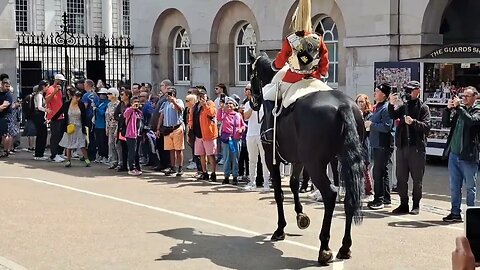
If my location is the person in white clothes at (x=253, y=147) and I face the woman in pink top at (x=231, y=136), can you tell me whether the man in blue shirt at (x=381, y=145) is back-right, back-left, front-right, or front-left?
back-right

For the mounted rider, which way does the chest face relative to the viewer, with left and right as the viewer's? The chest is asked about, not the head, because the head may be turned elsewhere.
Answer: facing away from the viewer and to the left of the viewer

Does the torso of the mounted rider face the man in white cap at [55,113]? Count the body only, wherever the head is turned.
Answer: yes

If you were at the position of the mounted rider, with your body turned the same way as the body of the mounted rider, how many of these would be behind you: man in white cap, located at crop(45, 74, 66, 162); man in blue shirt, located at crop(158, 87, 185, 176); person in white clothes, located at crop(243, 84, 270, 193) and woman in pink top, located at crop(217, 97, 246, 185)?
0

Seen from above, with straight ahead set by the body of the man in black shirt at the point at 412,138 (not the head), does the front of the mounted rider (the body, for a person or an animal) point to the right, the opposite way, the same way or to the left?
to the right

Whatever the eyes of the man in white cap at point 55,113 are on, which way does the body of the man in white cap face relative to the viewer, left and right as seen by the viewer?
facing the viewer and to the right of the viewer

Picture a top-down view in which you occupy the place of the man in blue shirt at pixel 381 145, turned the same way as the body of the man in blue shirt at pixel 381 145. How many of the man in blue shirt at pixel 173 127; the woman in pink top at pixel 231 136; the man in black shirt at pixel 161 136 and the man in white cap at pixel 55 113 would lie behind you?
0

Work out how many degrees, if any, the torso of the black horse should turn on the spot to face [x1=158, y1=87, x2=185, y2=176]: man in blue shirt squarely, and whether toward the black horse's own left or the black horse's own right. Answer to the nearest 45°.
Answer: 0° — it already faces them

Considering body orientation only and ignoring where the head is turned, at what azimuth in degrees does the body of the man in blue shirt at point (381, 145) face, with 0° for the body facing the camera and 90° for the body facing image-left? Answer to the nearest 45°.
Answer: approximately 90°

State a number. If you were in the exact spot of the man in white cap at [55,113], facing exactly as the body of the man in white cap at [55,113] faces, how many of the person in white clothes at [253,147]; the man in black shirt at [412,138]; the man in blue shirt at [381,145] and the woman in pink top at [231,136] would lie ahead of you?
4

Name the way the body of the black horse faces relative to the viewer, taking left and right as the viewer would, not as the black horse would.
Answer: facing away from the viewer and to the left of the viewer

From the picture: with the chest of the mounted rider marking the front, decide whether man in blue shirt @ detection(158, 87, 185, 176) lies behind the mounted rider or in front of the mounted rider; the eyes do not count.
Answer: in front

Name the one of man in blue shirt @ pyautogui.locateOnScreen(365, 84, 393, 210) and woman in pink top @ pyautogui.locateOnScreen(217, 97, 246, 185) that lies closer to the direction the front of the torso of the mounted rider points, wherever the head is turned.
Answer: the woman in pink top
